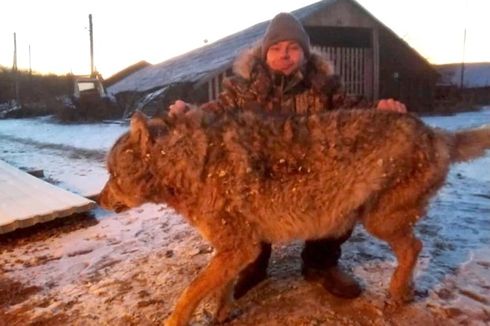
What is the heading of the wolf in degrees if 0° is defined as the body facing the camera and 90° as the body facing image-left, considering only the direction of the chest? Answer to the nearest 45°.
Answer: approximately 90°

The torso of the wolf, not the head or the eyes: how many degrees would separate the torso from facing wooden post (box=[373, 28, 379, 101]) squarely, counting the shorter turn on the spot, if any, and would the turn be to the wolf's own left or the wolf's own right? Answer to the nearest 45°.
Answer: approximately 90° to the wolf's own right

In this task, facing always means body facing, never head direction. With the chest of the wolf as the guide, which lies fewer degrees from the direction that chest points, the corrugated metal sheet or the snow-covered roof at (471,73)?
the corrugated metal sheet

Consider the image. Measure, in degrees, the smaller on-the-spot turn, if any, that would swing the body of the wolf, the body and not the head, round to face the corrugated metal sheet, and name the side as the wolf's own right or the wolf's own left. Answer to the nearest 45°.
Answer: approximately 45° to the wolf's own right

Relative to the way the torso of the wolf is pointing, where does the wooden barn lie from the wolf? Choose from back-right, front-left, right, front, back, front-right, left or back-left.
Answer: right

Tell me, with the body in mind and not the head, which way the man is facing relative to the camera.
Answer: toward the camera

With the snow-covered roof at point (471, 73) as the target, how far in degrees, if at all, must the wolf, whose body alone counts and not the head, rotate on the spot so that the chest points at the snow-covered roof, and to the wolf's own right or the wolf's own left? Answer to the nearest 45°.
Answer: approximately 90° to the wolf's own right
